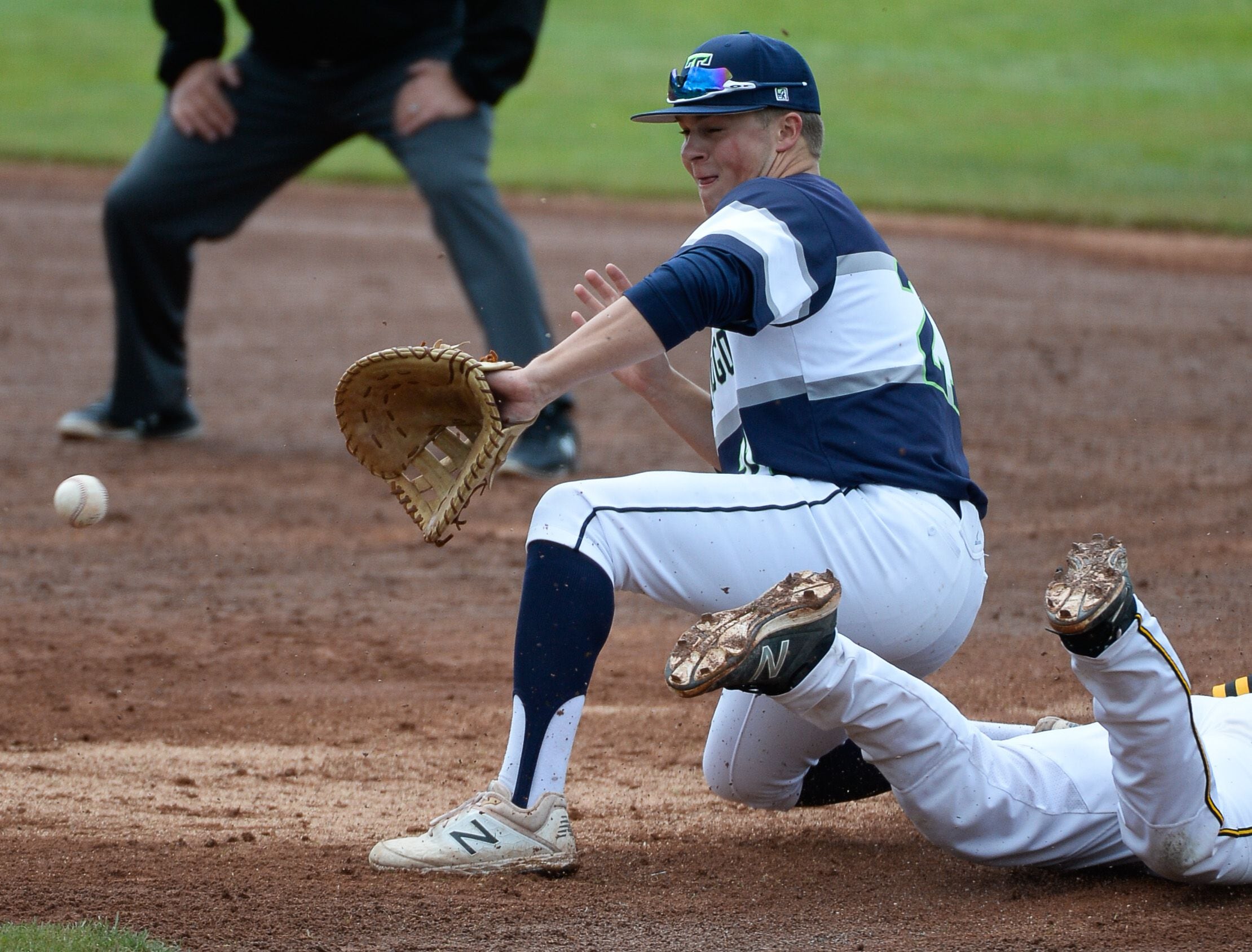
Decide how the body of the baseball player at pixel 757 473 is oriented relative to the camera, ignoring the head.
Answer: to the viewer's left

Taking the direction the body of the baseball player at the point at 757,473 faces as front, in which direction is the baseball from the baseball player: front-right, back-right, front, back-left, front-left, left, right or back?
front-right
